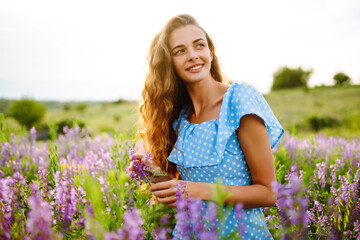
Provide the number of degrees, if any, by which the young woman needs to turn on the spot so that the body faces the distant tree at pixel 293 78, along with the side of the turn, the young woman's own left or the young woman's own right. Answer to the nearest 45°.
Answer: approximately 135° to the young woman's own right

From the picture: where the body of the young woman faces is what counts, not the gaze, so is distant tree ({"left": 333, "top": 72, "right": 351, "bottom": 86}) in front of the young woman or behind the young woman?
behind

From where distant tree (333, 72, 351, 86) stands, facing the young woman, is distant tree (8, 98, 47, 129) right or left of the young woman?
right

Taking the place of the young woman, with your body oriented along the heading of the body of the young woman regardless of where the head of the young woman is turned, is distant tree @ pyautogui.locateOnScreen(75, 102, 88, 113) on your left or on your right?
on your right

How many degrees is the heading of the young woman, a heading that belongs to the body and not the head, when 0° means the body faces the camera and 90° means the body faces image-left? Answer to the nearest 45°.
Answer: approximately 45°
